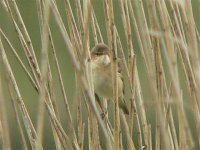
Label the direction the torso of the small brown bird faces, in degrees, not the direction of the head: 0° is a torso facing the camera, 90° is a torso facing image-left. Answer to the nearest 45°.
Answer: approximately 45°
